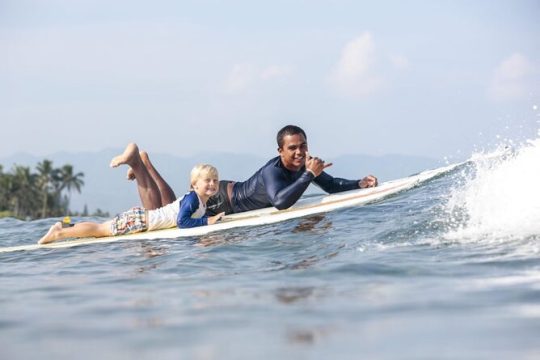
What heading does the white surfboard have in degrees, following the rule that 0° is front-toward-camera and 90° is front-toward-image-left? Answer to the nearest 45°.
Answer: approximately 270°
